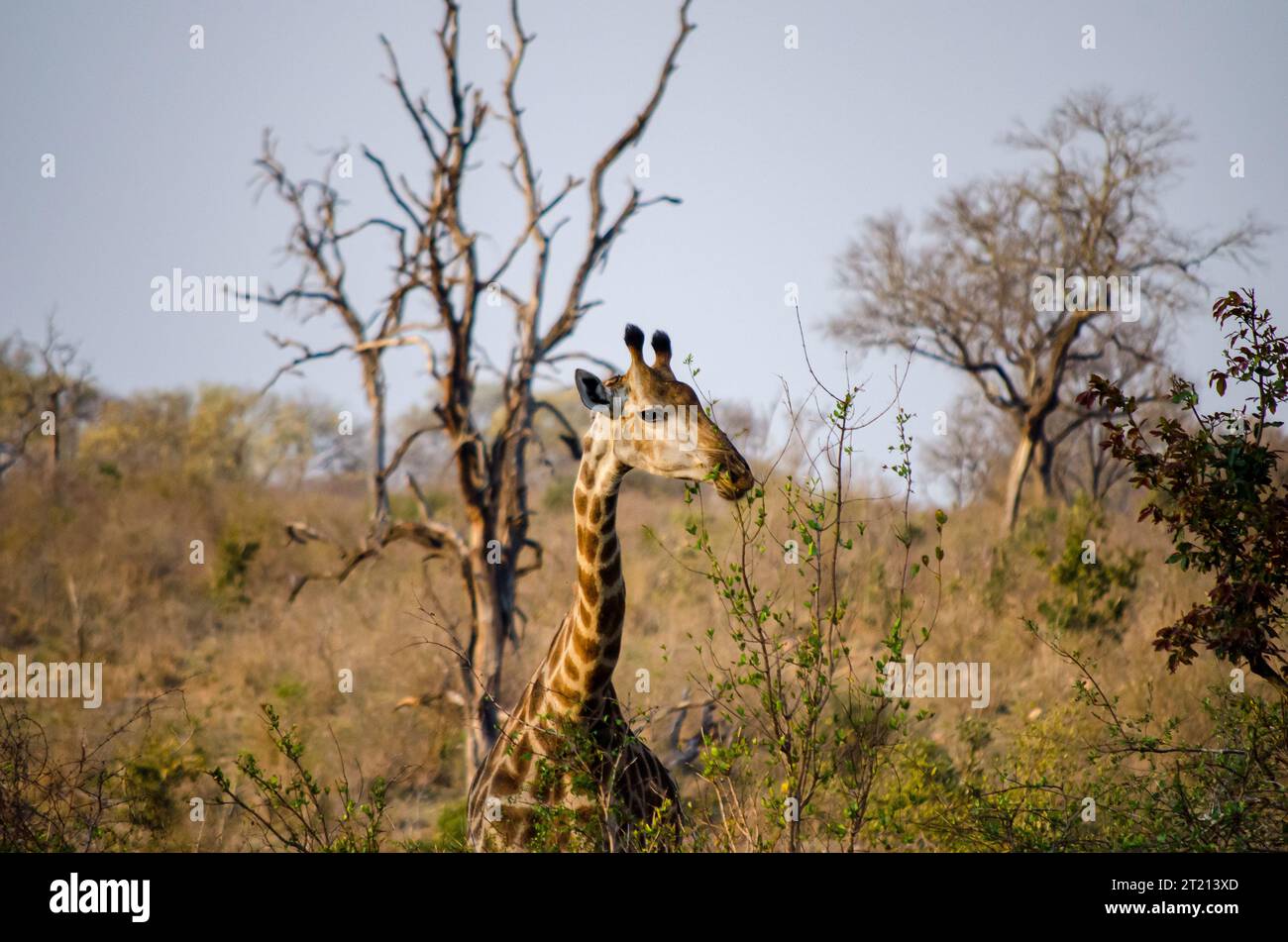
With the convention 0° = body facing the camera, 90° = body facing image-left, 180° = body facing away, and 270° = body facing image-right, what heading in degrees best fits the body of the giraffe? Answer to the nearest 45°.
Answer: approximately 315°
